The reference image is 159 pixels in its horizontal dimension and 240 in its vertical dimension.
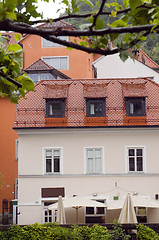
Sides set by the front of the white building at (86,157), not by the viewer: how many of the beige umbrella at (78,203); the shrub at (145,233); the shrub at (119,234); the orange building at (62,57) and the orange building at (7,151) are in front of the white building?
3

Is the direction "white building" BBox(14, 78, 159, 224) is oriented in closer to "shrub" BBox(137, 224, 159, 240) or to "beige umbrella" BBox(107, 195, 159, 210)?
the shrub

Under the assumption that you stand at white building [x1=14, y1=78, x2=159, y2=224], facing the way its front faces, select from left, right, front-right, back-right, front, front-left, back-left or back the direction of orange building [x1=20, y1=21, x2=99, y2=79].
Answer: back

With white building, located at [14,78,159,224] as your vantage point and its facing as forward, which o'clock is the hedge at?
The hedge is roughly at 12 o'clock from the white building.

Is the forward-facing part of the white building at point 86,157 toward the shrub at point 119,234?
yes

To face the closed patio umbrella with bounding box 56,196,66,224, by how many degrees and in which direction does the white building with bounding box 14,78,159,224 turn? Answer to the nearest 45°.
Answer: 0° — it already faces it

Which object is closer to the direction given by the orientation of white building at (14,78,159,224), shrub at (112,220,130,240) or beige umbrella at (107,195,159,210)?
the shrub

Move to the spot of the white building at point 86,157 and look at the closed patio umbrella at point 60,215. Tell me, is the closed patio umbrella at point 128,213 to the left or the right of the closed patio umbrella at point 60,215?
left

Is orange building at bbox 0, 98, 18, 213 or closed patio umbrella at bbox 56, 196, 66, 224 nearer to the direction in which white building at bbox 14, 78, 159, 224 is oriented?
the closed patio umbrella

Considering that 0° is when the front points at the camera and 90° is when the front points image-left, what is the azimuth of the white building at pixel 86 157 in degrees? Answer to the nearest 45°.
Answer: approximately 0°
